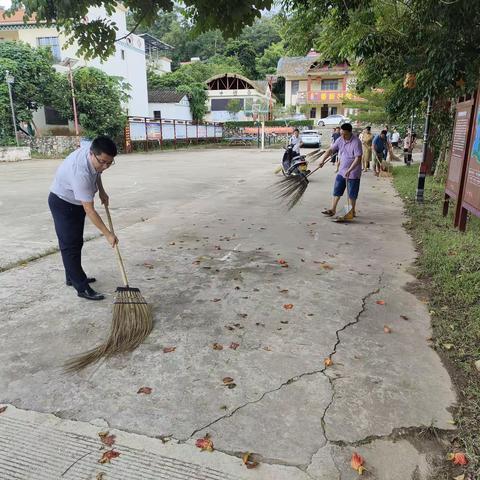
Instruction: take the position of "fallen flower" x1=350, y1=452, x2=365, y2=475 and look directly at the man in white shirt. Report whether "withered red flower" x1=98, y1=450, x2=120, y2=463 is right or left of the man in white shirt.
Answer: left

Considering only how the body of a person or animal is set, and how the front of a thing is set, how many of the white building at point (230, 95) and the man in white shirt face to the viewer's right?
1

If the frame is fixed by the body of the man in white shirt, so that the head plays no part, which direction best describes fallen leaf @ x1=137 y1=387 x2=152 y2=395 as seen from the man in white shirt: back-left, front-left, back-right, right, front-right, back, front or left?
right

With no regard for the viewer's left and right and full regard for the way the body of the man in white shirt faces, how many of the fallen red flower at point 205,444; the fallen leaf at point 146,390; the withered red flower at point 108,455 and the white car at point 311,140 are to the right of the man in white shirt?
3

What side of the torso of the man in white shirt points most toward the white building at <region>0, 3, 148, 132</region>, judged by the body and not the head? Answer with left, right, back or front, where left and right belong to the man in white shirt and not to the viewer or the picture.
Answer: left

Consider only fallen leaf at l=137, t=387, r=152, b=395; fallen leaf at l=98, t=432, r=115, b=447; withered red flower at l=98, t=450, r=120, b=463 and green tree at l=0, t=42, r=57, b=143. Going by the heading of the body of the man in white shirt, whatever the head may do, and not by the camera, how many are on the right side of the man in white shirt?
3

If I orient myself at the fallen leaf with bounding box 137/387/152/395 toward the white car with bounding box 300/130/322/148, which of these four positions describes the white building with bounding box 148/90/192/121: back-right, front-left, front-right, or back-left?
front-left

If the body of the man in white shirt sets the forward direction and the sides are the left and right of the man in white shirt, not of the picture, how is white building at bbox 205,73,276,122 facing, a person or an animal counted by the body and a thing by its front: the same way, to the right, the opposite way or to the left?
to the right

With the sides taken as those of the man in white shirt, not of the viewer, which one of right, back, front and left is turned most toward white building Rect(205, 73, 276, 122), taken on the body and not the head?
left

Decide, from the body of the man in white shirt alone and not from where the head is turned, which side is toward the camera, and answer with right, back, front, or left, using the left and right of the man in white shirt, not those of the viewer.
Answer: right

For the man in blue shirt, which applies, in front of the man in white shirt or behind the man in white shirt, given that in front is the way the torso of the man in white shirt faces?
in front

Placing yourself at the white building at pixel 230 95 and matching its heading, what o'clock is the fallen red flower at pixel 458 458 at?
The fallen red flower is roughly at 12 o'clock from the white building.

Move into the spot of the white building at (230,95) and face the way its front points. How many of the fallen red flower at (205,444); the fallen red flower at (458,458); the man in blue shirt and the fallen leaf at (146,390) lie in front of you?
4

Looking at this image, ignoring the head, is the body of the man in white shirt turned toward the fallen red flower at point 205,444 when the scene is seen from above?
no

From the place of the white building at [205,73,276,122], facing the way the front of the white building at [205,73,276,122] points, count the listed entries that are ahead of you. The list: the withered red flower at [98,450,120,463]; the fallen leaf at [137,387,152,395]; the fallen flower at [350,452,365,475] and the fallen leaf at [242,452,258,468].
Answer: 4

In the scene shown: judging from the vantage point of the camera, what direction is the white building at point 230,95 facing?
facing the viewer
